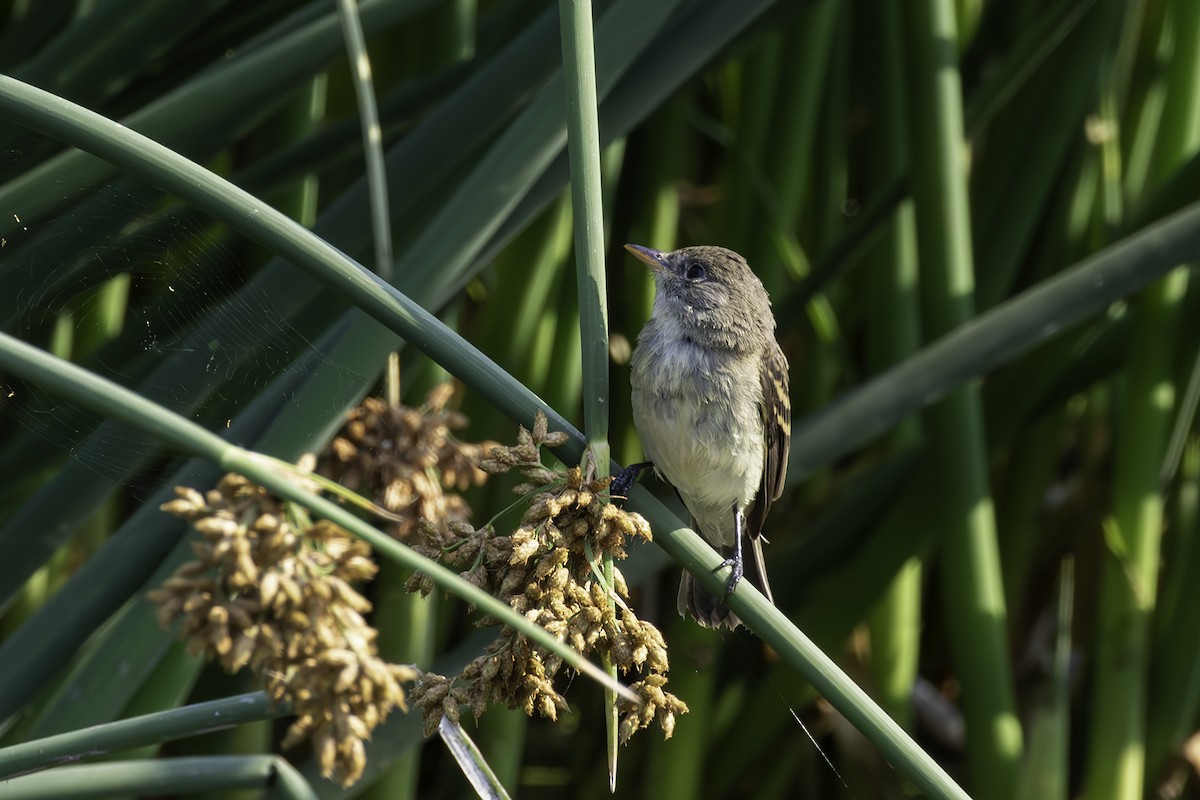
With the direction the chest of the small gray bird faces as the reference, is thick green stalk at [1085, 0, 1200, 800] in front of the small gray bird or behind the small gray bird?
behind

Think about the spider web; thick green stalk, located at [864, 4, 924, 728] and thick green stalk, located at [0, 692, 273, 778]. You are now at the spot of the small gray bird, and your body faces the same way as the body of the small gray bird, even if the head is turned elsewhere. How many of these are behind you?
1

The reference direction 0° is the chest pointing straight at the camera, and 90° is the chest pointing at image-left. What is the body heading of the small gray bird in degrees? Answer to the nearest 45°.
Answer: approximately 45°
